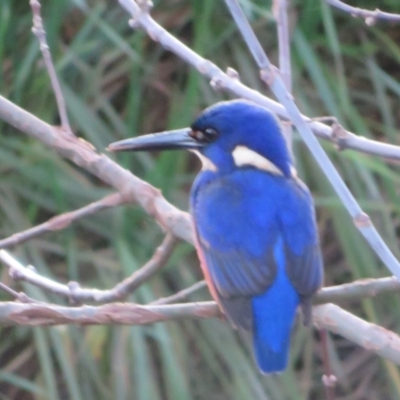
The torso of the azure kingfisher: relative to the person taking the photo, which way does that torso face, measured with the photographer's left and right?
facing away from the viewer and to the left of the viewer

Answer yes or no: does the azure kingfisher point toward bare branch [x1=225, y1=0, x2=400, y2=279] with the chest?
no
